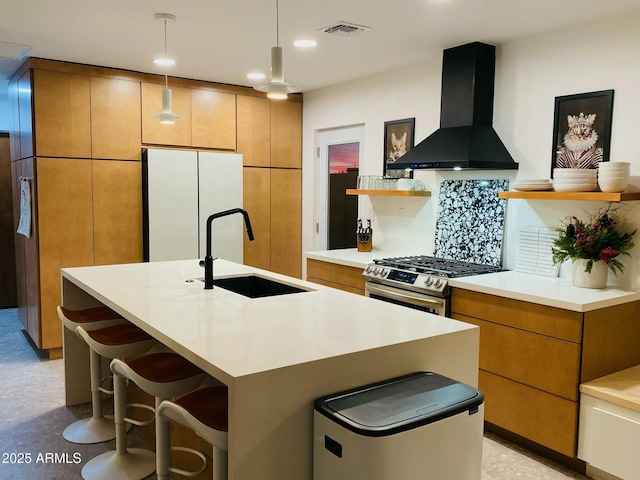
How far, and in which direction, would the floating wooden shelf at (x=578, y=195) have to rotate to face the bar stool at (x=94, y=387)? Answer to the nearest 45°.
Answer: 0° — it already faces it

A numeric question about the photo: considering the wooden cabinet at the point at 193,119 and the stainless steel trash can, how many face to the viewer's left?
0

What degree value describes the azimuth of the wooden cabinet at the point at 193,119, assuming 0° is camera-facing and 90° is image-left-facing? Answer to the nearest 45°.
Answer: approximately 315°

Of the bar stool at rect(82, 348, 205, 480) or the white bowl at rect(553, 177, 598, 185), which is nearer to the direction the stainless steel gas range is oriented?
the bar stool

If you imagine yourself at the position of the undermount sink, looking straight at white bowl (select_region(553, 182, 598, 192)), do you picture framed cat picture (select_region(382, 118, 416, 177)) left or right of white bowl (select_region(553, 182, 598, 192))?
left

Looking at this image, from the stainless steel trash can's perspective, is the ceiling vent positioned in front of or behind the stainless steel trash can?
behind

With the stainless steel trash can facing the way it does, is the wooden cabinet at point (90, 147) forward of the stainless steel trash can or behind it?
behind

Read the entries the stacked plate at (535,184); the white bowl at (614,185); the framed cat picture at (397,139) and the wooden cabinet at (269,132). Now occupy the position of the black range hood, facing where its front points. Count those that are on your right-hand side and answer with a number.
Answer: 2

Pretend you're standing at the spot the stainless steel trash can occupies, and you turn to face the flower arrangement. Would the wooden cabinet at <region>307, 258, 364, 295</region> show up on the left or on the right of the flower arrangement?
left

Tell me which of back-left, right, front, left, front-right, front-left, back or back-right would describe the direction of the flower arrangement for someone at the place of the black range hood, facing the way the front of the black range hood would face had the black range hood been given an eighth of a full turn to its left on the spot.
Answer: front-left

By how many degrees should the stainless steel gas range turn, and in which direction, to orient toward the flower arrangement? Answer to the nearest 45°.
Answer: approximately 135° to its left

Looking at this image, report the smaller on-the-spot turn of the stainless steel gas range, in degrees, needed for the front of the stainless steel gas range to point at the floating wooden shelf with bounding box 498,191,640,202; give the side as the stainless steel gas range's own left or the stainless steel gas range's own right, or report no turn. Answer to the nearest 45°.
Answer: approximately 90° to the stainless steel gas range's own left
